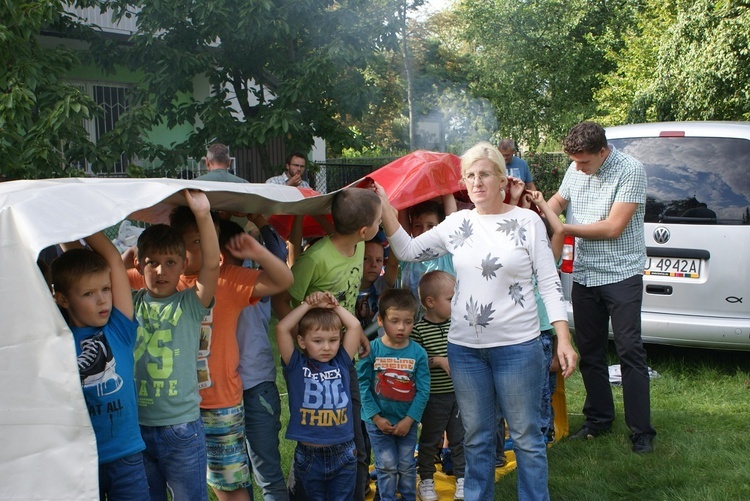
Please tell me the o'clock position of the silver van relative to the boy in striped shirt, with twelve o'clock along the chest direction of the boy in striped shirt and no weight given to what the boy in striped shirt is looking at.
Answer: The silver van is roughly at 9 o'clock from the boy in striped shirt.

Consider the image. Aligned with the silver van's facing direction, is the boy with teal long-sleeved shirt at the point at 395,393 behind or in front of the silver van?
behind

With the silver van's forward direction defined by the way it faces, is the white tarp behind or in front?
behind

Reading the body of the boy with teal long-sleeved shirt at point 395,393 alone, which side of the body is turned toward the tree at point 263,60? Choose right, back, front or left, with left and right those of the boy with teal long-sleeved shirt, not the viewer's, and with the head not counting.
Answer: back

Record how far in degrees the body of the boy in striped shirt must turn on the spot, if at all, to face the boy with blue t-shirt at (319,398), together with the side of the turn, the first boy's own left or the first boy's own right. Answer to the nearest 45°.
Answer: approximately 90° to the first boy's own right

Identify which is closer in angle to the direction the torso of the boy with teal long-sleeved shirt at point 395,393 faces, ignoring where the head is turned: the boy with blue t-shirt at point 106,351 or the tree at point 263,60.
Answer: the boy with blue t-shirt

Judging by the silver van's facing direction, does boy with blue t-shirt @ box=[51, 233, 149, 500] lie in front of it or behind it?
behind

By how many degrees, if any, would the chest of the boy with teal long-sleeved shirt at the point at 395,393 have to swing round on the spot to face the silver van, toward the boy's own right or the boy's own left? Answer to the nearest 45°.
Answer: approximately 135° to the boy's own left

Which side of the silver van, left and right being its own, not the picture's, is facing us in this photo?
back

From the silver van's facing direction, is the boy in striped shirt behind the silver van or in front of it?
behind
